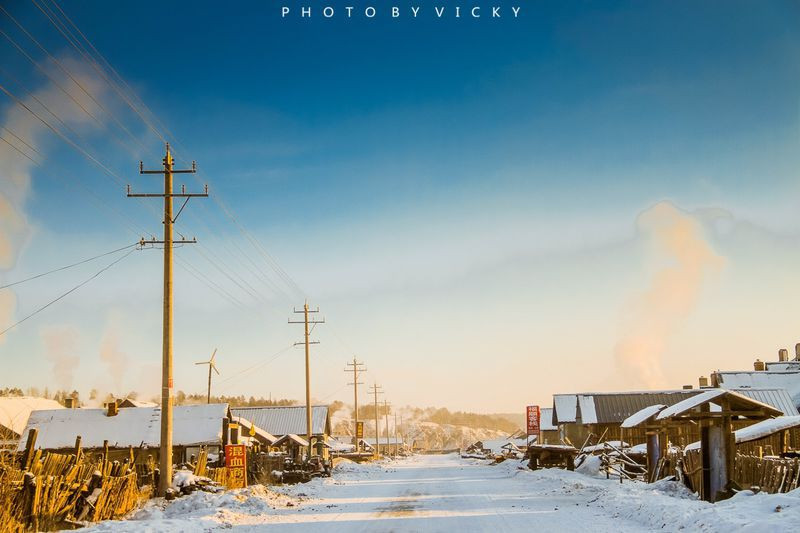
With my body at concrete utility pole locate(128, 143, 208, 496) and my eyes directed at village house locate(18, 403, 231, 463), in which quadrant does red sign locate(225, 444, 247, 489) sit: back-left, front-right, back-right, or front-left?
front-right

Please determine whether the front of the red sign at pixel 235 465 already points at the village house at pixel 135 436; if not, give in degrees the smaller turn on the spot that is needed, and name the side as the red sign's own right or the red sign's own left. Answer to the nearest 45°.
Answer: approximately 180°

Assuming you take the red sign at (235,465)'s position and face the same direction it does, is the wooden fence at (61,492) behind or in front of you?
in front

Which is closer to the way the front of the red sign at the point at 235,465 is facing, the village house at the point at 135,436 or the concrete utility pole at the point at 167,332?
the concrete utility pole

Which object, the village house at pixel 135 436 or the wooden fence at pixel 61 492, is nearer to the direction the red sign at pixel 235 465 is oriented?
the wooden fence

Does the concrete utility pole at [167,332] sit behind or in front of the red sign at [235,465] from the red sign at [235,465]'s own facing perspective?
in front

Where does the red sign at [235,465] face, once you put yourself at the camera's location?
facing the viewer
